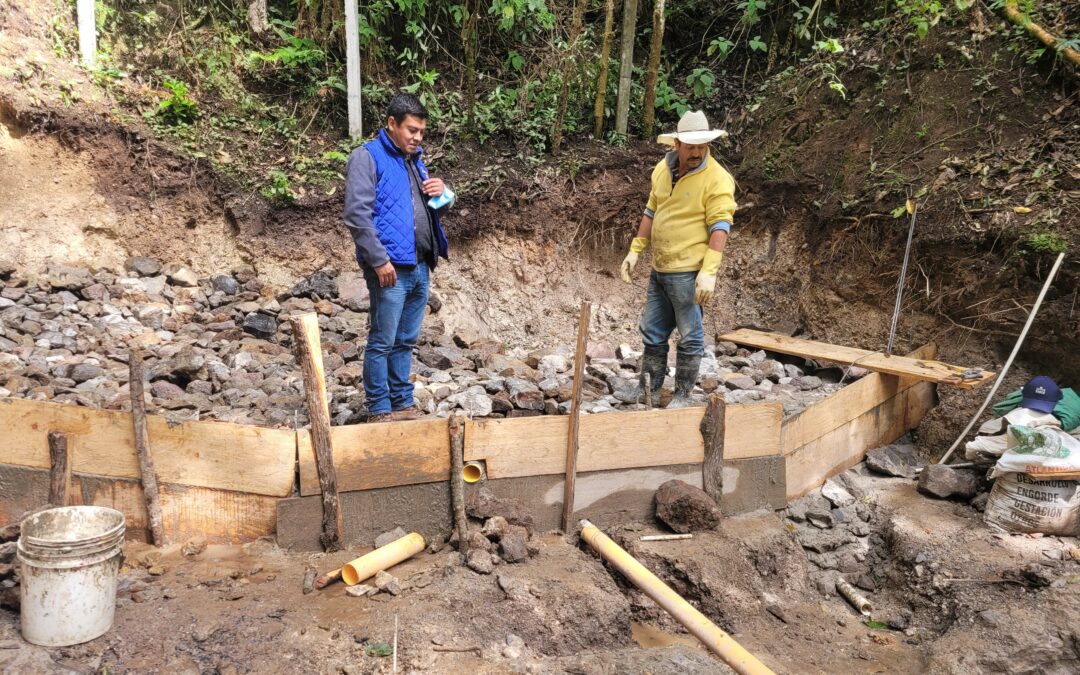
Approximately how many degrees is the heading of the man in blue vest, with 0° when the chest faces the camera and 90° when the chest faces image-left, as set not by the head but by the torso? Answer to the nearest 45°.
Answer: approximately 315°

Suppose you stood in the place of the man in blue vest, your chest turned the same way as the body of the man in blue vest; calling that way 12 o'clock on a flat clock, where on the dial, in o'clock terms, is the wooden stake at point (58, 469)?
The wooden stake is roughly at 4 o'clock from the man in blue vest.

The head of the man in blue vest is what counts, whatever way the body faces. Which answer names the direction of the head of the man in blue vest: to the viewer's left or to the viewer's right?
to the viewer's right

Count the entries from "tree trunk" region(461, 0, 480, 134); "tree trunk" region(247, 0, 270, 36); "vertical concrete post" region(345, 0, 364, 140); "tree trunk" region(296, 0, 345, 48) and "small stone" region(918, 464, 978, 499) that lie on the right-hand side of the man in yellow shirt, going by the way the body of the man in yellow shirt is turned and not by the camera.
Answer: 4

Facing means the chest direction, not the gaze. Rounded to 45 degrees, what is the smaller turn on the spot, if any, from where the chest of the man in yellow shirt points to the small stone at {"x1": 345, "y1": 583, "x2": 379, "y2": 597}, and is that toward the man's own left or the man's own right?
0° — they already face it

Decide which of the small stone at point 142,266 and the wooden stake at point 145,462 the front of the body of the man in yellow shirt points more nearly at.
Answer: the wooden stake

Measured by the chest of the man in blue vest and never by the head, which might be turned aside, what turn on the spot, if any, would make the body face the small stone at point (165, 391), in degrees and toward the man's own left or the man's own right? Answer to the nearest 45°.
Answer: approximately 180°

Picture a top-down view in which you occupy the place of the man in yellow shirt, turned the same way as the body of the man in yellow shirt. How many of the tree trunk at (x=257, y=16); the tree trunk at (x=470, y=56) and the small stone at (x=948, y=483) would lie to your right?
2

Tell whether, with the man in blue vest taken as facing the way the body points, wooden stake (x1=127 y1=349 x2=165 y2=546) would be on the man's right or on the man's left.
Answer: on the man's right
